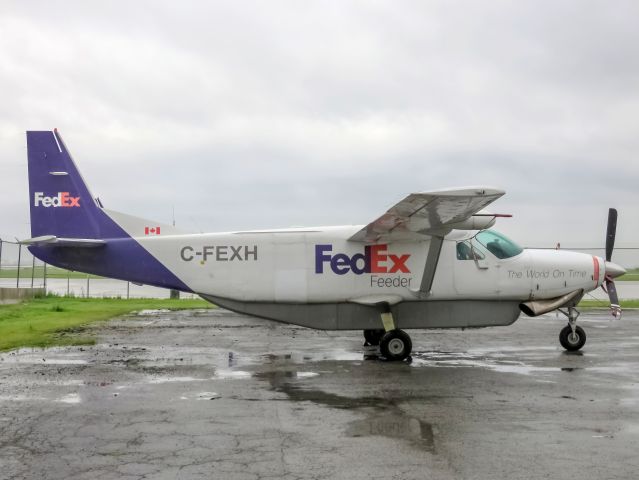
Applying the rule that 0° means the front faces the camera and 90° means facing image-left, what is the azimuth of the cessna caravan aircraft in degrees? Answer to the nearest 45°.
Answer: approximately 270°
